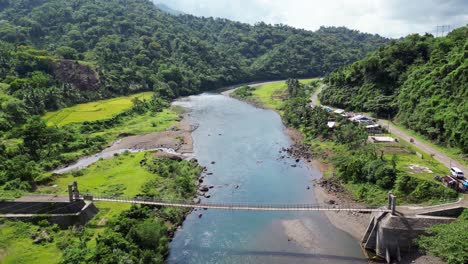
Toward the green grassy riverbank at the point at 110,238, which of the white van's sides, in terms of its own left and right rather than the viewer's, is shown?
right

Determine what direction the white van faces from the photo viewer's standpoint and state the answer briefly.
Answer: facing the viewer and to the right of the viewer

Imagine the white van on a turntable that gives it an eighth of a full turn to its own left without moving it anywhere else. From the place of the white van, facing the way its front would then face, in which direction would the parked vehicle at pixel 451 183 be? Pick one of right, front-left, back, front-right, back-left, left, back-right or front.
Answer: right
